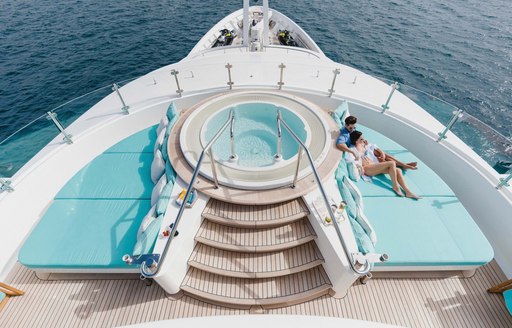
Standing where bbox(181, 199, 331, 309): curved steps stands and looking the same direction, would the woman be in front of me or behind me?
behind

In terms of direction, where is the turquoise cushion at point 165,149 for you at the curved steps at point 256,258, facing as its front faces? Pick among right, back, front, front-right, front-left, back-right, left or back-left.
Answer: back-right

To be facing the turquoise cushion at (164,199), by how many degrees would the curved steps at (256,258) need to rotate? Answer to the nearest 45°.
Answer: approximately 90° to its right

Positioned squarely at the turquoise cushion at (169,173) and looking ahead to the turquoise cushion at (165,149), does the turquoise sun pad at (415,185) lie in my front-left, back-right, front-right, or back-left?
back-right

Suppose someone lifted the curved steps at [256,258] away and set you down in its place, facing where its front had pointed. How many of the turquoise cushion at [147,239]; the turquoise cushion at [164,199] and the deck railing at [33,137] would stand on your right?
3

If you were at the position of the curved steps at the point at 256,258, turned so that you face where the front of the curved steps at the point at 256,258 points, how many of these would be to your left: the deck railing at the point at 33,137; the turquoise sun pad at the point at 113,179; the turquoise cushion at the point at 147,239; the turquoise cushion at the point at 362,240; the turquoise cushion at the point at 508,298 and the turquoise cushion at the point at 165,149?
2

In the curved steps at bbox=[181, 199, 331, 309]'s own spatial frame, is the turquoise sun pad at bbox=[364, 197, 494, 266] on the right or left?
on its left

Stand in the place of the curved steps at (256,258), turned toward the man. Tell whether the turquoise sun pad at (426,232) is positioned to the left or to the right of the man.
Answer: right

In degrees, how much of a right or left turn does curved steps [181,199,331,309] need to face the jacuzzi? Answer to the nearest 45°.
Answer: approximately 180°

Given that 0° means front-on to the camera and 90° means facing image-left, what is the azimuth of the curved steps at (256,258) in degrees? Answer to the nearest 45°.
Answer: approximately 0°

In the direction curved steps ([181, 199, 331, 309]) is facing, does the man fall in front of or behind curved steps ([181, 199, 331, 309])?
behind

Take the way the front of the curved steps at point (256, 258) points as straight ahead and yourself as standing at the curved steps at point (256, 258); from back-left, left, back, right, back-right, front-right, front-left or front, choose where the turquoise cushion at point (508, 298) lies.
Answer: left
